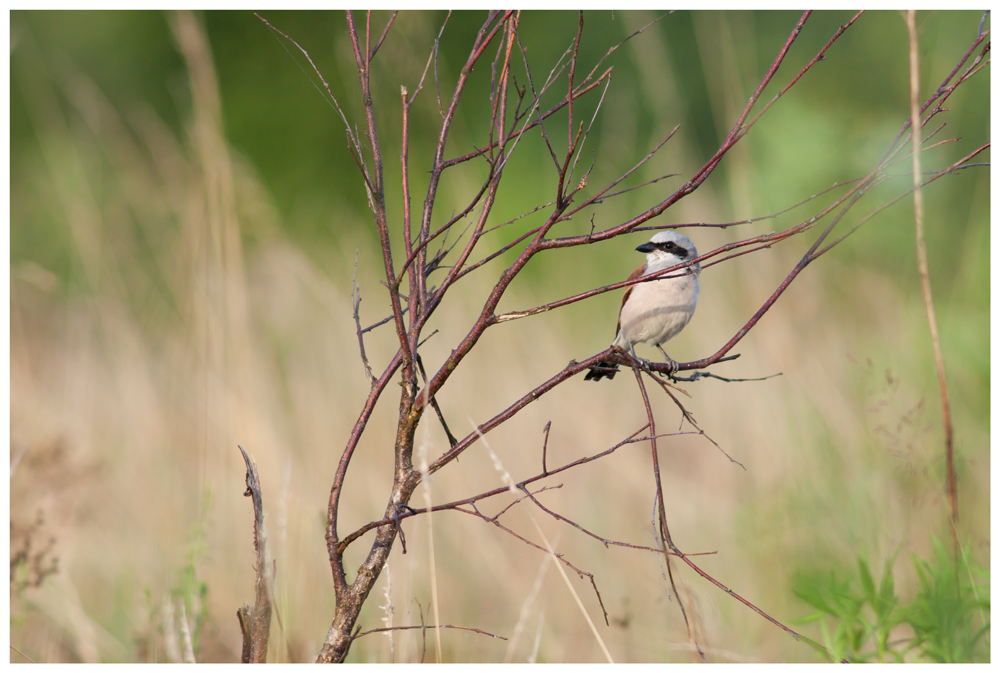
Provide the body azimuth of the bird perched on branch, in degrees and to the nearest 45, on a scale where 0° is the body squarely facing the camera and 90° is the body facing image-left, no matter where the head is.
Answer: approximately 315°
